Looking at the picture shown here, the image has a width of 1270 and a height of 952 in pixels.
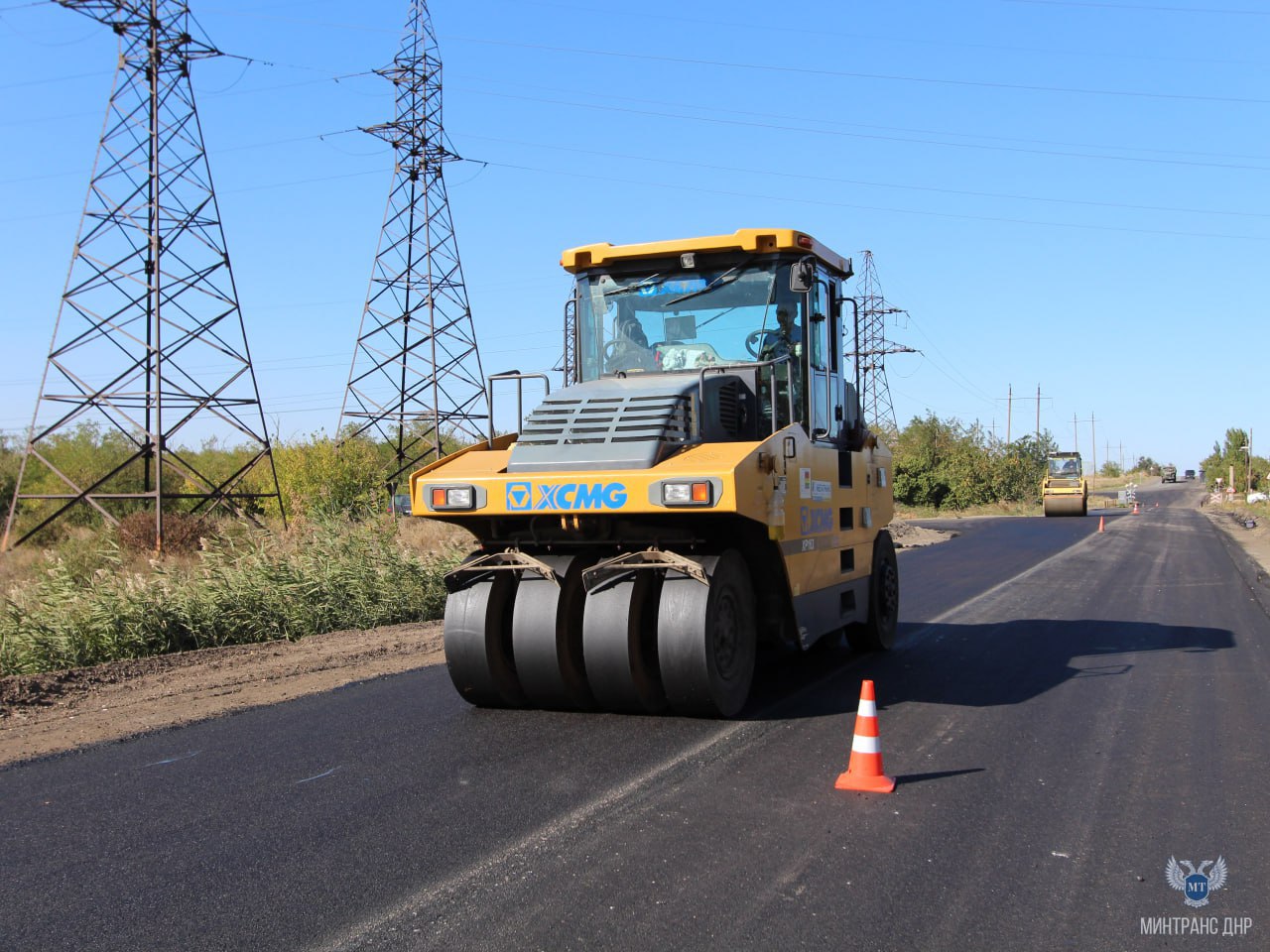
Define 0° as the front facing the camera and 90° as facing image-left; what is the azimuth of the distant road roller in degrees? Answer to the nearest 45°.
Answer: approximately 0°

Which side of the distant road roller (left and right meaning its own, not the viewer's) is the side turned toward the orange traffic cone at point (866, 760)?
front

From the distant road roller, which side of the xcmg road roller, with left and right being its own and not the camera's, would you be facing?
back

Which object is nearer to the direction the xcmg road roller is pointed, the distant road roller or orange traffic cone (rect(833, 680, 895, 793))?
the orange traffic cone

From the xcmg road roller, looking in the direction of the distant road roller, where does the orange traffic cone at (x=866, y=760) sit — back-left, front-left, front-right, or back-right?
back-right

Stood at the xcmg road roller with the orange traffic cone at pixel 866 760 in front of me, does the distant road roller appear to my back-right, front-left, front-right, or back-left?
back-left

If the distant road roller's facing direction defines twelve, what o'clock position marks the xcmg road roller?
The xcmg road roller is roughly at 12 o'clock from the distant road roller.

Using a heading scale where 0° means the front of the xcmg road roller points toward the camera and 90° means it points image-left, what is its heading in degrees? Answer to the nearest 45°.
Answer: approximately 45°

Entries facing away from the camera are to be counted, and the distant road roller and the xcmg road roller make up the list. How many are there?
0
